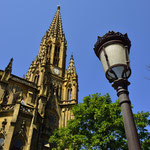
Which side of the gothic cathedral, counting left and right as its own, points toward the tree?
front

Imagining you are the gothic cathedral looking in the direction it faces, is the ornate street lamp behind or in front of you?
in front

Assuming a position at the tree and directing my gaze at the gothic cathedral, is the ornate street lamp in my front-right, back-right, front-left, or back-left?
back-left

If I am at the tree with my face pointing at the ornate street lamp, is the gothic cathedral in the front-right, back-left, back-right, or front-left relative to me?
back-right

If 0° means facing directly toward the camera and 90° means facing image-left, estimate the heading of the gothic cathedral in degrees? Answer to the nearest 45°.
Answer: approximately 315°
